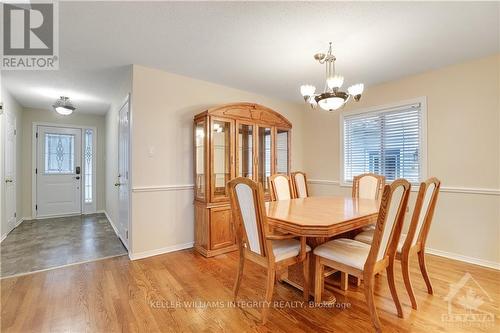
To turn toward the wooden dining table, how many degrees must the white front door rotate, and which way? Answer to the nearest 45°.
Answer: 0° — it already faces it

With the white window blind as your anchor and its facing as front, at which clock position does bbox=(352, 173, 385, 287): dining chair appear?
The dining chair is roughly at 11 o'clock from the white window blind.

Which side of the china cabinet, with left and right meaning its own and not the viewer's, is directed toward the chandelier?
front

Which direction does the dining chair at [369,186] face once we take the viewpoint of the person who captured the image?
facing the viewer and to the left of the viewer

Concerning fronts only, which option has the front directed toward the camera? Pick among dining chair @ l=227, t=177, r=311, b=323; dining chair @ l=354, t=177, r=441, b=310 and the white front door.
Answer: the white front door

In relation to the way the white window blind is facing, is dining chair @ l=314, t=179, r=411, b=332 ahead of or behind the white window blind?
ahead

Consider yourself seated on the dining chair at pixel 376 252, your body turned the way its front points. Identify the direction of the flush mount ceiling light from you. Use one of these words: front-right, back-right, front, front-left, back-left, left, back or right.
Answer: front-left

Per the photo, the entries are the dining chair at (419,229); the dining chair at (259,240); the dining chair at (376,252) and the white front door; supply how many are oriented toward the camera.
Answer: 1

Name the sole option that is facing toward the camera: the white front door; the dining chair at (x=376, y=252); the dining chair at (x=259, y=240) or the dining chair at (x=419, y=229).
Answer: the white front door

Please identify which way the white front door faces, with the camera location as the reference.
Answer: facing the viewer

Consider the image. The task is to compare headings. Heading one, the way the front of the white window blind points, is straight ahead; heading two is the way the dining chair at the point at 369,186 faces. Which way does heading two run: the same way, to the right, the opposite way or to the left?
the same way

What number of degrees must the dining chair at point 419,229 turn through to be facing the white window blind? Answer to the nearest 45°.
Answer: approximately 45° to its right

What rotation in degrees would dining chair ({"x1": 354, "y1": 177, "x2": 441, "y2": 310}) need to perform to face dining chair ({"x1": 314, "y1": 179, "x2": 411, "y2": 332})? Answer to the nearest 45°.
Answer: approximately 90° to its left

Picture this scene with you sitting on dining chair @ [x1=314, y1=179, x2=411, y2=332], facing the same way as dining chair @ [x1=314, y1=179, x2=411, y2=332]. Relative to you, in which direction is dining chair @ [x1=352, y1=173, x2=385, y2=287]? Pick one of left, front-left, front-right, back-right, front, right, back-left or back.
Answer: front-right

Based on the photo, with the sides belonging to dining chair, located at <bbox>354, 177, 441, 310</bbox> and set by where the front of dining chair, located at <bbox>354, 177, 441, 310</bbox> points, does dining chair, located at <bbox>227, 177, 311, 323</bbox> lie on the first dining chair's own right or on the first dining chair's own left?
on the first dining chair's own left

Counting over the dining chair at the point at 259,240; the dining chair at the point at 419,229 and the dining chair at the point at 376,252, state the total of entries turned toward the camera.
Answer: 0

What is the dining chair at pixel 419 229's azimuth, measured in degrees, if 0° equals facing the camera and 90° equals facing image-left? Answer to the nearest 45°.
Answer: approximately 135°

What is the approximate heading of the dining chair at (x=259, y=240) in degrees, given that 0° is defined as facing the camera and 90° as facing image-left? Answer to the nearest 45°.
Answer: approximately 225°

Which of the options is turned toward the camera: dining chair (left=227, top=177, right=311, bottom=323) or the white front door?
the white front door

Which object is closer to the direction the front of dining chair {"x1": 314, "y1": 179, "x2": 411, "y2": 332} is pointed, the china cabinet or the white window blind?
the china cabinet

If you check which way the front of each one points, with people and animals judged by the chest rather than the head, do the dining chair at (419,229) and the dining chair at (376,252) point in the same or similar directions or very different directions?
same or similar directions
